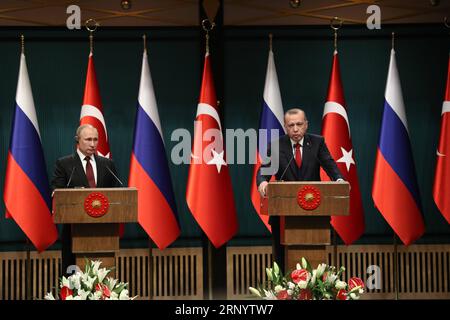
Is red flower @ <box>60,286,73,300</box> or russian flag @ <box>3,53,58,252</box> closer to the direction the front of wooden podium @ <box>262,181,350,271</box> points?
the red flower

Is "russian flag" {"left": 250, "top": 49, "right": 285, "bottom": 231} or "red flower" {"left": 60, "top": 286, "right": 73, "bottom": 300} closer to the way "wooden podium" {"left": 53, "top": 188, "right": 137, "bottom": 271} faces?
the red flower

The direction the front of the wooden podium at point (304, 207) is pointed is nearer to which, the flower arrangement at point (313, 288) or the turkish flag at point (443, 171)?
the flower arrangement

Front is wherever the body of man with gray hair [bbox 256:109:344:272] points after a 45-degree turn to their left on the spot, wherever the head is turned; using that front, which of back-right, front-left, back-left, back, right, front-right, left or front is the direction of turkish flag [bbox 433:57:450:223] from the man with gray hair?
left

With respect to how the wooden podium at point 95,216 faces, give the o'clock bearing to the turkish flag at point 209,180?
The turkish flag is roughly at 7 o'clock from the wooden podium.

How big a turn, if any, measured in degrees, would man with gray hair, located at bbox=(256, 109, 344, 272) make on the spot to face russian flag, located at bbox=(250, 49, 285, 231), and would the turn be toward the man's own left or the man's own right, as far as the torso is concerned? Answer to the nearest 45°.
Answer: approximately 180°

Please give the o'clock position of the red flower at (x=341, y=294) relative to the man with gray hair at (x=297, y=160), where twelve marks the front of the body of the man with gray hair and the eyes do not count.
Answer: The red flower is roughly at 12 o'clock from the man with gray hair.

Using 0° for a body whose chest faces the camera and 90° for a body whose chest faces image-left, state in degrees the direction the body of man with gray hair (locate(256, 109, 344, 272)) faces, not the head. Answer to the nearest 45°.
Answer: approximately 0°

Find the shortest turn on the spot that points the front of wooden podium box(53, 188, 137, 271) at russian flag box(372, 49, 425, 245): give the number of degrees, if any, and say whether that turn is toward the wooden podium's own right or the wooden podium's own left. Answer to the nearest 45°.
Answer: approximately 135° to the wooden podium's own left

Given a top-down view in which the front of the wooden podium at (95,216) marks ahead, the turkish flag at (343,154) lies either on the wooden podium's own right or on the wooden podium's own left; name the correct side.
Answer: on the wooden podium's own left
